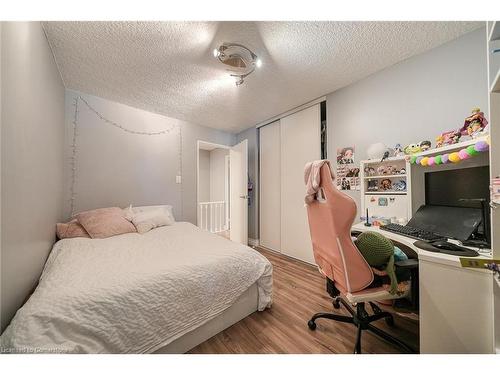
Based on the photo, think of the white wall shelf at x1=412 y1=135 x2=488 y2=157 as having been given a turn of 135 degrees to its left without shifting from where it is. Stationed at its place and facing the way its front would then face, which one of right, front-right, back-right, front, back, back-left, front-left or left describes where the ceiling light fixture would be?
back-right

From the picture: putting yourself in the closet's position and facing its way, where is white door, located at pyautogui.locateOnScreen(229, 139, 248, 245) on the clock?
The white door is roughly at 2 o'clock from the closet.

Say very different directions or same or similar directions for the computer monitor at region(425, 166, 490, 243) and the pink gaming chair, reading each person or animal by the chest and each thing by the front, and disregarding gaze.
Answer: very different directions

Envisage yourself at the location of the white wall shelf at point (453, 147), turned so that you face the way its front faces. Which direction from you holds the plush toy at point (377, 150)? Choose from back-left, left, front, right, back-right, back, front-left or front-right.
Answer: right

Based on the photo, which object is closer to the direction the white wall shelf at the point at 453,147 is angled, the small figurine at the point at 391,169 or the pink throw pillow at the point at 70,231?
the pink throw pillow

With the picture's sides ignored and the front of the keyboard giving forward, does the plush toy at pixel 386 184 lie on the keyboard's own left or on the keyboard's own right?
on the keyboard's own right

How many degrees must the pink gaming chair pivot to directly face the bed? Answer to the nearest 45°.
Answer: approximately 180°

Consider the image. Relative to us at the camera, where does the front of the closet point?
facing the viewer and to the left of the viewer

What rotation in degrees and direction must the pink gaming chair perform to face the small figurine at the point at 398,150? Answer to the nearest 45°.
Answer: approximately 45° to its left

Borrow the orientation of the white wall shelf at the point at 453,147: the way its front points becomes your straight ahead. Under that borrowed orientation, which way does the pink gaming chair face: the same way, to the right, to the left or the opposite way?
the opposite way

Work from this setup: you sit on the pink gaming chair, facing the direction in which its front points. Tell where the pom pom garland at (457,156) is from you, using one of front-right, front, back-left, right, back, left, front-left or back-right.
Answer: front

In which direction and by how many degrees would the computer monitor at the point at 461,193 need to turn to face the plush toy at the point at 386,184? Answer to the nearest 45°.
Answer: approximately 90° to its right

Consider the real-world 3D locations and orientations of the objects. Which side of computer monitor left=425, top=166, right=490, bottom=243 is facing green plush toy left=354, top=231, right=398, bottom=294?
front
